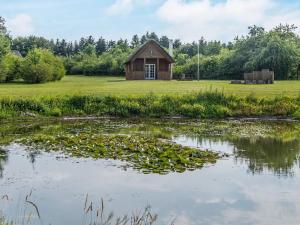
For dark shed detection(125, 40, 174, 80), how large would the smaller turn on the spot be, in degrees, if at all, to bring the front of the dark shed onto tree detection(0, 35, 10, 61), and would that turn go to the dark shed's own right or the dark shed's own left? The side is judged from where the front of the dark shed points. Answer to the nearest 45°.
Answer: approximately 45° to the dark shed's own right

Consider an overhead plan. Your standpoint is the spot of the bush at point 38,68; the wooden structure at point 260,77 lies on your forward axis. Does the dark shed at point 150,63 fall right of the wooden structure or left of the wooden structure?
left

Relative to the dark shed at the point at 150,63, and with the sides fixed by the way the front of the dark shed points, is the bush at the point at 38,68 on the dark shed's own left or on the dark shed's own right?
on the dark shed's own right

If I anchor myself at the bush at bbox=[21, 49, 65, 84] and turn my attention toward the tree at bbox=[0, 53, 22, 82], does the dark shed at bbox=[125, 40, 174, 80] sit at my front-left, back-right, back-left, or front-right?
back-right

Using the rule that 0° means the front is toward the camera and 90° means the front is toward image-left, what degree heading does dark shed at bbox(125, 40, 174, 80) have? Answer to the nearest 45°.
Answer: approximately 0°

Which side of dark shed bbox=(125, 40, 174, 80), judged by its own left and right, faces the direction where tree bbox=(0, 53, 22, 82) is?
right

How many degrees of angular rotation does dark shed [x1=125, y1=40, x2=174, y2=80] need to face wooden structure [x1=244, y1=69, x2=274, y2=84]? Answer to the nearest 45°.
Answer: approximately 45° to its left
